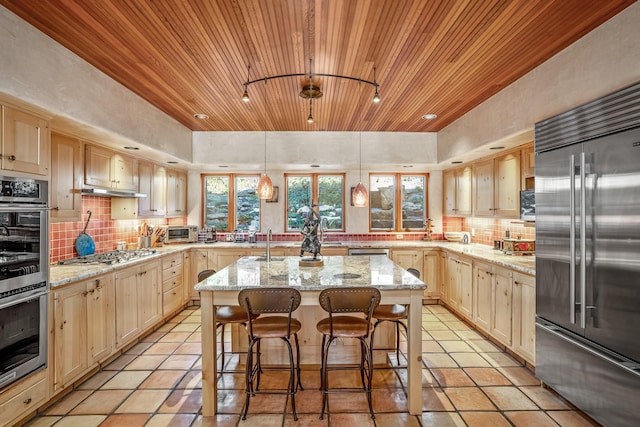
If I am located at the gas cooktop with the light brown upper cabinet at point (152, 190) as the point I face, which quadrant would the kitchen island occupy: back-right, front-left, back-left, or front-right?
back-right

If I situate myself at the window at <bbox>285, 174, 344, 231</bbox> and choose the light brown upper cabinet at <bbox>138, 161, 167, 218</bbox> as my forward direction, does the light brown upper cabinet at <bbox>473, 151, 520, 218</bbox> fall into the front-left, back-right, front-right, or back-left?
back-left

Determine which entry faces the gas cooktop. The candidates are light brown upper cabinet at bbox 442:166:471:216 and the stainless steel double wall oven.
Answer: the light brown upper cabinet

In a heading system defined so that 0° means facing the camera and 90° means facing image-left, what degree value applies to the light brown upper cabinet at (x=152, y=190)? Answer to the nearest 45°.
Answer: approximately 315°

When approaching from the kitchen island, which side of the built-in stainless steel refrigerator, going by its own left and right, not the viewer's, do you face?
front

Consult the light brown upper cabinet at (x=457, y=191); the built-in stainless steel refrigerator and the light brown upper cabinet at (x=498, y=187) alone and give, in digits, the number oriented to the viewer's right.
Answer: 0

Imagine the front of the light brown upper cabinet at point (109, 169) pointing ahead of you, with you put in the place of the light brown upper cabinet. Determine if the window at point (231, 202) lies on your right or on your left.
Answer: on your left

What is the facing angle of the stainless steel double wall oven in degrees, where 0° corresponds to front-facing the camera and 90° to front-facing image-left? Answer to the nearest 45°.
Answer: approximately 315°

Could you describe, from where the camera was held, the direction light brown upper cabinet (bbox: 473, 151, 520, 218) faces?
facing the viewer and to the left of the viewer

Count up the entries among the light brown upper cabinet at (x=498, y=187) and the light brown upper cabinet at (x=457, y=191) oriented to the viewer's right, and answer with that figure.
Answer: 0

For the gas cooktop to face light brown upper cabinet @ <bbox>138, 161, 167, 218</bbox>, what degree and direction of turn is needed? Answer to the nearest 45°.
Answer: approximately 90° to its left

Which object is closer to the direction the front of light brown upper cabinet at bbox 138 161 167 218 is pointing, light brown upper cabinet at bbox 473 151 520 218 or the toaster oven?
the light brown upper cabinet

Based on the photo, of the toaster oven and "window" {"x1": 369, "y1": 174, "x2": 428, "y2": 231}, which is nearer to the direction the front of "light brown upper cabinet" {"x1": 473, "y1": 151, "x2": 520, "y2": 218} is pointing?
the toaster oven

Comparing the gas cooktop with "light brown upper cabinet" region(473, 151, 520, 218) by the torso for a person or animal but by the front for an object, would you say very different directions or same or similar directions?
very different directions

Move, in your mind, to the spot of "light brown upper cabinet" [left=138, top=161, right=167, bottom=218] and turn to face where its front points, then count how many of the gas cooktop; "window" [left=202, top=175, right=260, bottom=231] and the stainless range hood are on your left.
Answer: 1
